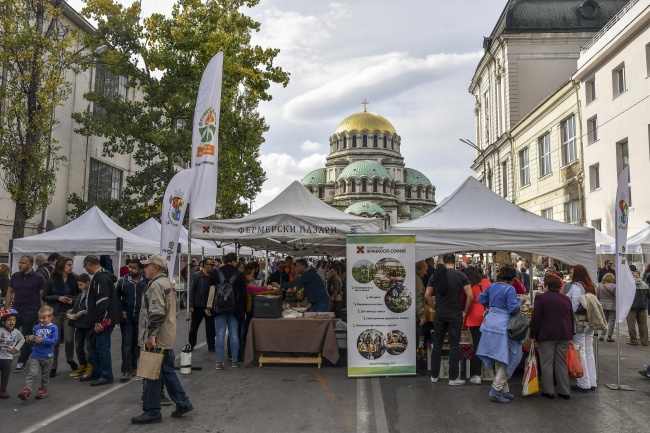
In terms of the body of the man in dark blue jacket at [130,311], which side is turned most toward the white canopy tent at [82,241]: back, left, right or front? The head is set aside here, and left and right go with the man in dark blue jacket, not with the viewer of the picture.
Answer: back

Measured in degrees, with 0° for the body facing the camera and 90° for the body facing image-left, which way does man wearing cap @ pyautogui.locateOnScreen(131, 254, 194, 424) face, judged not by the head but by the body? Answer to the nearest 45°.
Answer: approximately 90°

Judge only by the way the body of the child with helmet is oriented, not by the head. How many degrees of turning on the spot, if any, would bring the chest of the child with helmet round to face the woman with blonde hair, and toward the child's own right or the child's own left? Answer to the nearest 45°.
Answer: approximately 45° to the child's own left

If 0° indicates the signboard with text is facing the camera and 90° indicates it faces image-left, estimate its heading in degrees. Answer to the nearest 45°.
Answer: approximately 0°

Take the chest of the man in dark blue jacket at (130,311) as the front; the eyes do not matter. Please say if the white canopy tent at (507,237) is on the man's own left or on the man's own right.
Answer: on the man's own left

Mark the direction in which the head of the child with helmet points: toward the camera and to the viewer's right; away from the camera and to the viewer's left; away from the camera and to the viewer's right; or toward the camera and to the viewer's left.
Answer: toward the camera and to the viewer's right

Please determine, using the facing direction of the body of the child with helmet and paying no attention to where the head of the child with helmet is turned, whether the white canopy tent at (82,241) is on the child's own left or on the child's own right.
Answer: on the child's own left

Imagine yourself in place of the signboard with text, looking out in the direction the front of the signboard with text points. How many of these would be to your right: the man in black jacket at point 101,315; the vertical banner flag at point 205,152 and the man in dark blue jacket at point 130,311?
3

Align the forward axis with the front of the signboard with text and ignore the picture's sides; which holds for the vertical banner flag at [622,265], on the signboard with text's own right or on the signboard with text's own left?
on the signboard with text's own left

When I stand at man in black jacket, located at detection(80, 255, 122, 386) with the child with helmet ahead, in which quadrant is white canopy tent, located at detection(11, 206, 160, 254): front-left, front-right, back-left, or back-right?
back-right
